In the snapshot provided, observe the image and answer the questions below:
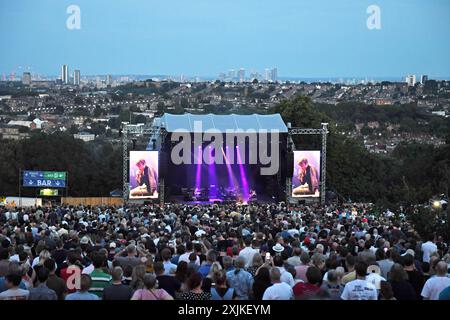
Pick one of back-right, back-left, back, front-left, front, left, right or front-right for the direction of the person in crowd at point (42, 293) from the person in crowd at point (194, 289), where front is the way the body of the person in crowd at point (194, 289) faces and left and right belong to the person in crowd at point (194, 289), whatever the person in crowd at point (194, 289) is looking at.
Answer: left

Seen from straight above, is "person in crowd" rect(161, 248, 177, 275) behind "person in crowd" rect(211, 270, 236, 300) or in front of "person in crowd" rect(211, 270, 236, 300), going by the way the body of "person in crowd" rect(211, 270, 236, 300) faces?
in front

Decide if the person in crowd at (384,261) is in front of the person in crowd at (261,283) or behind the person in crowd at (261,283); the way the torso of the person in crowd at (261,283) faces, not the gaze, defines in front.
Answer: in front

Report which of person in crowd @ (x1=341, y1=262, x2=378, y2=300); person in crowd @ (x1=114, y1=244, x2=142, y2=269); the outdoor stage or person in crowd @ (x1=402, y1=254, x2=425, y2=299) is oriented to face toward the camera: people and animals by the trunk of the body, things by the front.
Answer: the outdoor stage

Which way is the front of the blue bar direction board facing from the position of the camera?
facing the viewer

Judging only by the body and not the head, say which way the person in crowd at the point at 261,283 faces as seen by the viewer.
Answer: away from the camera

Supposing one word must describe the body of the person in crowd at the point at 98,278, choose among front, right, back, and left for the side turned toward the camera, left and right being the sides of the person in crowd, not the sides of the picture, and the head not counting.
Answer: back

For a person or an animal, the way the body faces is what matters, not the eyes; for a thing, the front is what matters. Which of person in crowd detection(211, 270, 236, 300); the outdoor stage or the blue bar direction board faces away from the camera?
the person in crowd

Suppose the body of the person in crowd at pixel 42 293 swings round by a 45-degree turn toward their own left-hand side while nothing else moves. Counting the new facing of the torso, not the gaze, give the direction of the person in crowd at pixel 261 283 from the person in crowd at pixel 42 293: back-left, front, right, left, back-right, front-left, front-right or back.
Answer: back-right

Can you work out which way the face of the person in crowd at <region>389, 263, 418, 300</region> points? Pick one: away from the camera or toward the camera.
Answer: away from the camera

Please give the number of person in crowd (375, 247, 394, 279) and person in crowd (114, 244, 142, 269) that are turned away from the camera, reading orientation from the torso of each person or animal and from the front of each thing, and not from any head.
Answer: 2

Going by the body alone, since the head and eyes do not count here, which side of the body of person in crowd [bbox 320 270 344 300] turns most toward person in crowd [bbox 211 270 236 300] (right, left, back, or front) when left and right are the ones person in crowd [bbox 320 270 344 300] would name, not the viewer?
left

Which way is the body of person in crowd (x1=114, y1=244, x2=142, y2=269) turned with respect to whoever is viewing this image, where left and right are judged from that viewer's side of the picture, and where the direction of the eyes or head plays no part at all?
facing away from the viewer

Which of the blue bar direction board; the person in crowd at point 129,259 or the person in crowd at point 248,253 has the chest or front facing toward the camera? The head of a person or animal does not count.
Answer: the blue bar direction board

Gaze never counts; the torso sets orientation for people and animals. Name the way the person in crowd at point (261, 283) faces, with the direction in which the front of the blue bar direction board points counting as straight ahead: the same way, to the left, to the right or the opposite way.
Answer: the opposite way

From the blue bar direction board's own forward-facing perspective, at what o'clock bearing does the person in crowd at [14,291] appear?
The person in crowd is roughly at 12 o'clock from the blue bar direction board.

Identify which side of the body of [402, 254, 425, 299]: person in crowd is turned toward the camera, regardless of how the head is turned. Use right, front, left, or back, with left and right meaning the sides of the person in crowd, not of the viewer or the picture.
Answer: back

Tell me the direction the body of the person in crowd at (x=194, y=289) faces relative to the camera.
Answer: away from the camera

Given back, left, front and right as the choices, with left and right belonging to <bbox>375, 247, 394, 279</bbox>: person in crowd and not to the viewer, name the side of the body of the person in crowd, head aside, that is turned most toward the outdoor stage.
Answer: front

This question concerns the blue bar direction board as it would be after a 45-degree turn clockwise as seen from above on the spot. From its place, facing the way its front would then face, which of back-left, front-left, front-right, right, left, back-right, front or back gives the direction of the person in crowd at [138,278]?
front-left
